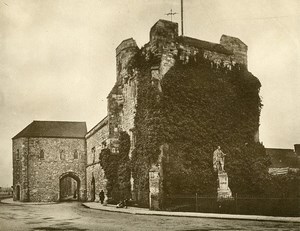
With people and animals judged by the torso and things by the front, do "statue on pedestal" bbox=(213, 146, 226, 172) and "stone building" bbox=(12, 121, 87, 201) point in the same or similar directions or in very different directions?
same or similar directions

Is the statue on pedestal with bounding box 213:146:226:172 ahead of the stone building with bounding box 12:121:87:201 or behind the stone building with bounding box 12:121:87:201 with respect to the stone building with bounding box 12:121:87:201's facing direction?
ahead

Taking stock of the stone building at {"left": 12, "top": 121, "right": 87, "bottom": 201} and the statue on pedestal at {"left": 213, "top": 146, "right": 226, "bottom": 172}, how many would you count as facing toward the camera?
2

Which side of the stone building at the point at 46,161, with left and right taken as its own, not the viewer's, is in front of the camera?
front

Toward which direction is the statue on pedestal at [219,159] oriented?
toward the camera
